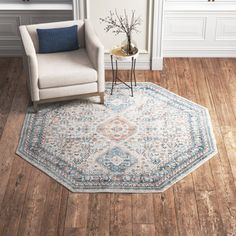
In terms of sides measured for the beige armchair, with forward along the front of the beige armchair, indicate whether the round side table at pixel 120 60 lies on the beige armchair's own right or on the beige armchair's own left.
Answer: on the beige armchair's own left

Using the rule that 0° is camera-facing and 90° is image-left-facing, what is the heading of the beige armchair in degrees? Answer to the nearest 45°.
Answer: approximately 0°

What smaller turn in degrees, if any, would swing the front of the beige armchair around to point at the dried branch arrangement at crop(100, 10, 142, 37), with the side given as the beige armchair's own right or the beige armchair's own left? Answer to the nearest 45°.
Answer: approximately 135° to the beige armchair's own left
